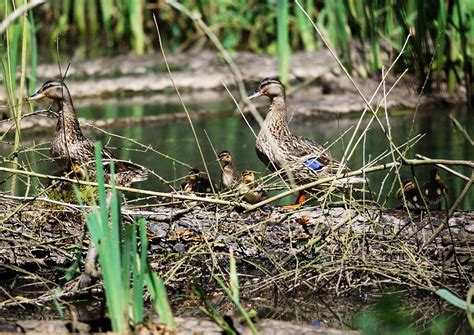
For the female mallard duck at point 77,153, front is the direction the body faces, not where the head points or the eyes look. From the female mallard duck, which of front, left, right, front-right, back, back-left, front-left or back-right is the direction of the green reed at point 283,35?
back-right

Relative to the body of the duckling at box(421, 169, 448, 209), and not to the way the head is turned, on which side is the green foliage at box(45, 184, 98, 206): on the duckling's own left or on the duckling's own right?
on the duckling's own left

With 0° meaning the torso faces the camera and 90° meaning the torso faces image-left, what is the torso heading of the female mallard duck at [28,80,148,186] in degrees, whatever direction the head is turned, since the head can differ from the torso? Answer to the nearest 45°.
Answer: approximately 90°

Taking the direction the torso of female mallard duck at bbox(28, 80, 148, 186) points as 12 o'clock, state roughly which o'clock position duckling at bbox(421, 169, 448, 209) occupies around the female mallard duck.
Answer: The duckling is roughly at 7 o'clock from the female mallard duck.

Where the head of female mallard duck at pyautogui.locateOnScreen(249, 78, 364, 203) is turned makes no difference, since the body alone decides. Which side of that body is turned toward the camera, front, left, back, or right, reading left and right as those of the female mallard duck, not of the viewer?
left
